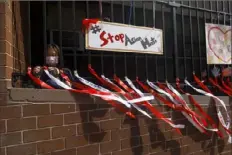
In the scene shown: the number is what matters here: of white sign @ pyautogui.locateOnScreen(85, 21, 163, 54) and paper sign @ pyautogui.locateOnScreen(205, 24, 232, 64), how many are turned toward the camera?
2

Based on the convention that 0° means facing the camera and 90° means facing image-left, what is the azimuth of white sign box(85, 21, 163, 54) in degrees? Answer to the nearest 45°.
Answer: approximately 0°

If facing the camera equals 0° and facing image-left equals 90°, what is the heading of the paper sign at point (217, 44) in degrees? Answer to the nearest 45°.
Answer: approximately 0°

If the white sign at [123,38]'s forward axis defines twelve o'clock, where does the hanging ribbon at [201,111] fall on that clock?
The hanging ribbon is roughly at 8 o'clock from the white sign.
